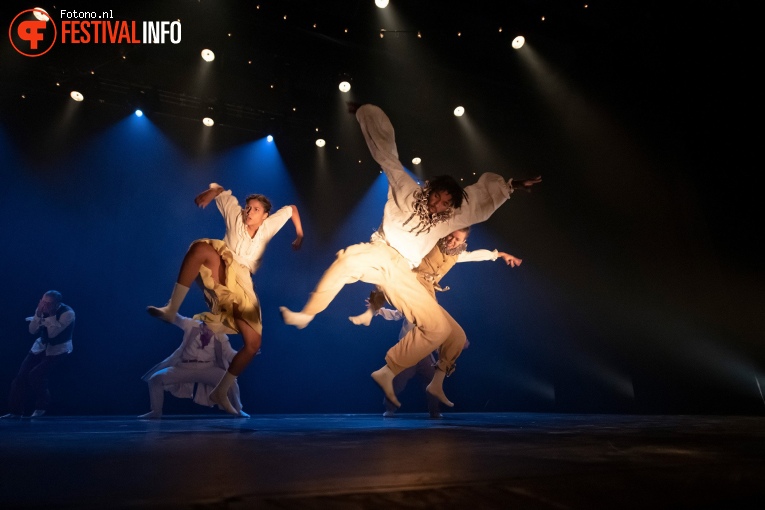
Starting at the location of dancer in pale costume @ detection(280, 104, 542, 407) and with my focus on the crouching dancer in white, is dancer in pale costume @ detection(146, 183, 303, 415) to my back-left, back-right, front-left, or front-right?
front-left

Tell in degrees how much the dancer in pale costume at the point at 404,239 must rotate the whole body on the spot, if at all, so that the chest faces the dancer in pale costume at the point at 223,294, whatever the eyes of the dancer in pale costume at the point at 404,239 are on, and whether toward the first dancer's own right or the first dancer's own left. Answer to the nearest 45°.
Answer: approximately 90° to the first dancer's own right

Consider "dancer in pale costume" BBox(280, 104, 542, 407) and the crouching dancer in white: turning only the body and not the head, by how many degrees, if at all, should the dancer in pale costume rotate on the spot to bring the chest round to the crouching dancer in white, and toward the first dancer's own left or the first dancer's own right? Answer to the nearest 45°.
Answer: approximately 135° to the first dancer's own right

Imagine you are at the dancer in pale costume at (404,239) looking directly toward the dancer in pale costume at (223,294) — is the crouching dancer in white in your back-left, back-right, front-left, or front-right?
front-right

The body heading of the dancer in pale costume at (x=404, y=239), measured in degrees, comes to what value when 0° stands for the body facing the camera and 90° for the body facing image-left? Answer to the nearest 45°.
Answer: approximately 0°
